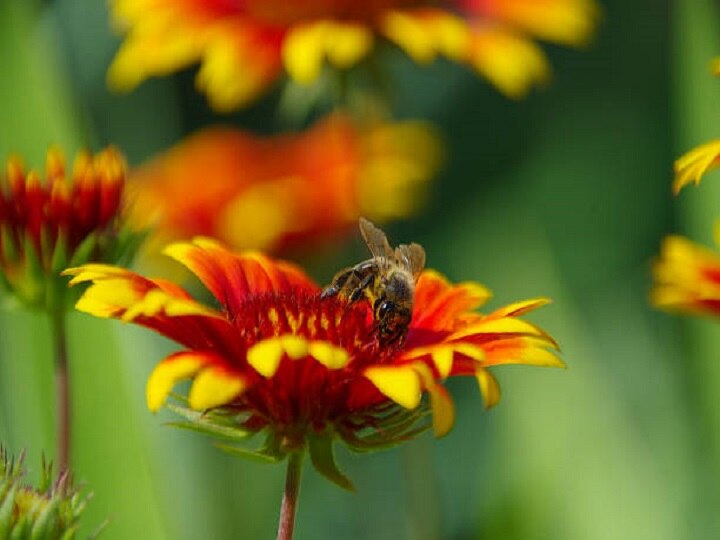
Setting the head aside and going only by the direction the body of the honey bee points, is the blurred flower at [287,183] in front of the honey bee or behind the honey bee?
behind

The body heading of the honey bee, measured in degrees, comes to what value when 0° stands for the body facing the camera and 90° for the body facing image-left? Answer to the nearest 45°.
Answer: approximately 315°
